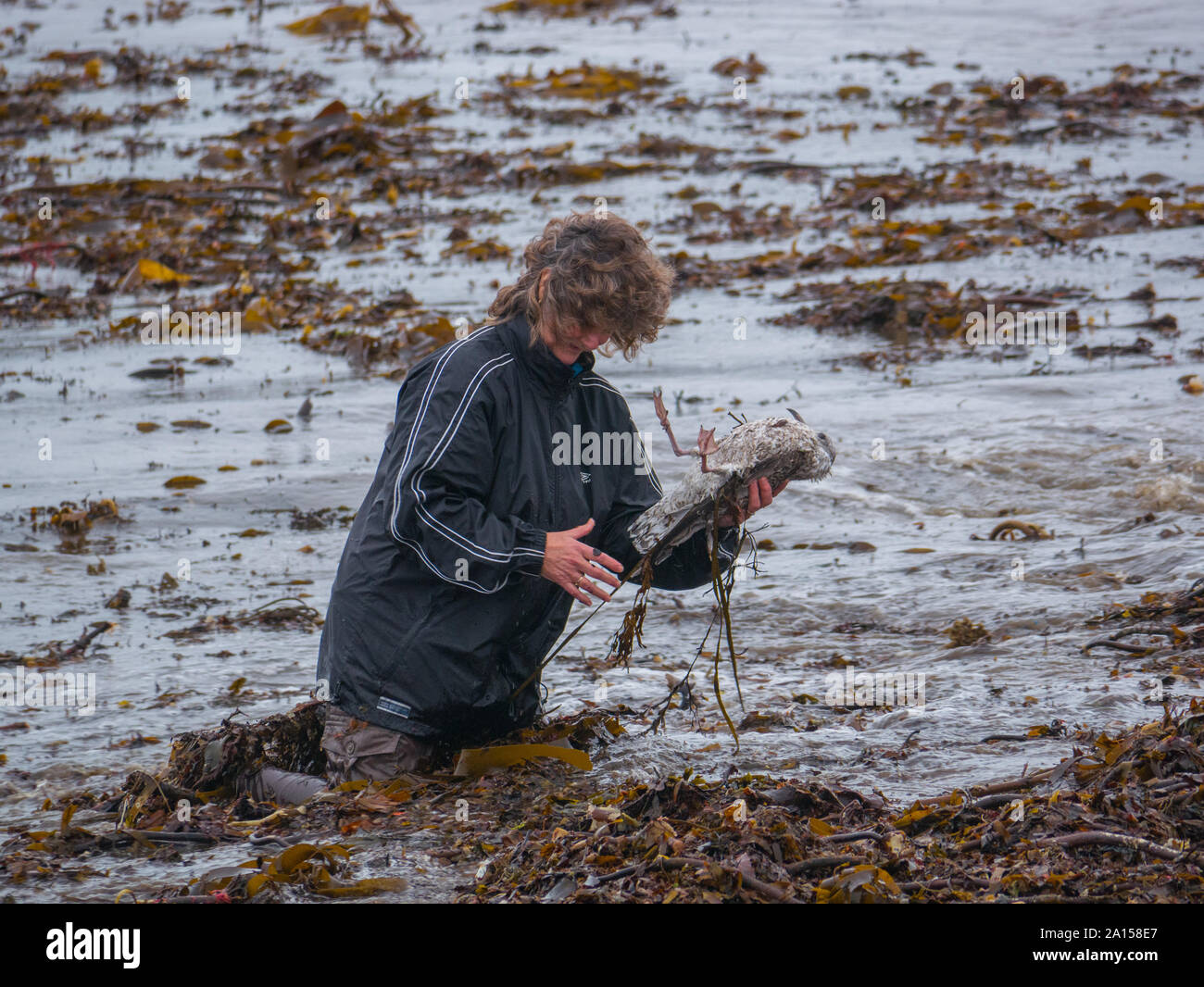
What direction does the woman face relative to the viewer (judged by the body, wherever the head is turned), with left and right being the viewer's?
facing the viewer and to the right of the viewer
